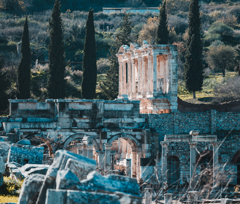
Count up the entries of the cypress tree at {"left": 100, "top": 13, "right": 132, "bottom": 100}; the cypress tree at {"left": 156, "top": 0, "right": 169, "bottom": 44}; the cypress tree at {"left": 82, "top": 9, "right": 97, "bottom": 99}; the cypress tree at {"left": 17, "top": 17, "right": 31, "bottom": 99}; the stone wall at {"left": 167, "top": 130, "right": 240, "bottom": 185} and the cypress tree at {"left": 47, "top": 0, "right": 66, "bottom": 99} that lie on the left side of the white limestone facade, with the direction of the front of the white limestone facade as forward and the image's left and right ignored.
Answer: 1

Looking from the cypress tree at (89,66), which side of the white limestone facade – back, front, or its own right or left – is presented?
right

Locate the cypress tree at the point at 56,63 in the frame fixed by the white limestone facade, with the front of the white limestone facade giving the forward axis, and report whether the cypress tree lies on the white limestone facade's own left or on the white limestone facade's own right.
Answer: on the white limestone facade's own right

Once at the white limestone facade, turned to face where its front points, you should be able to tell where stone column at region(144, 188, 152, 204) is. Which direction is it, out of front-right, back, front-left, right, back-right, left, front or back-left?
front-left

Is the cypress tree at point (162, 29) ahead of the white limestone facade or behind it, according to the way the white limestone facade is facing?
behind

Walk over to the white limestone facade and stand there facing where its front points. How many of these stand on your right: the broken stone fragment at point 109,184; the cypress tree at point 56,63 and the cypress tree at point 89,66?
2

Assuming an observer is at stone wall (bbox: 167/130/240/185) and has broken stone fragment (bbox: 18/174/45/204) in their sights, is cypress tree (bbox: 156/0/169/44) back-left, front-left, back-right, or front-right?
back-right

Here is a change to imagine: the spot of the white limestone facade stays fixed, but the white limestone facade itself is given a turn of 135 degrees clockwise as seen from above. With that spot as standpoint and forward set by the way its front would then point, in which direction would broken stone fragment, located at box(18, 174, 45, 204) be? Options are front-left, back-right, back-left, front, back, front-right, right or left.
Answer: back

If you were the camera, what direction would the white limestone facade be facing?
facing the viewer and to the left of the viewer

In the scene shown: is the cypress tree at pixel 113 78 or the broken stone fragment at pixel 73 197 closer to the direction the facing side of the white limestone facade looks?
the broken stone fragment

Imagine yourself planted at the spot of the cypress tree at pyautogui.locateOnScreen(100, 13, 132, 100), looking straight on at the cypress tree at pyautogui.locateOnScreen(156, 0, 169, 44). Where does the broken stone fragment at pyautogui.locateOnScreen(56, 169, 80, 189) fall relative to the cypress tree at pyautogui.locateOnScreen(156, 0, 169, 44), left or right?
right

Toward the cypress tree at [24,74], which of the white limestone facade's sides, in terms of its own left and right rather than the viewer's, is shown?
right

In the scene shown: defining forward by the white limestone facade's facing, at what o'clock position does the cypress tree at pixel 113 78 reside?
The cypress tree is roughly at 4 o'clock from the white limestone facade.

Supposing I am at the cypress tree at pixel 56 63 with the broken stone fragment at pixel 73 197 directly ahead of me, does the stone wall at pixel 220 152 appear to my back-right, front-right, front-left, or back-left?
front-left

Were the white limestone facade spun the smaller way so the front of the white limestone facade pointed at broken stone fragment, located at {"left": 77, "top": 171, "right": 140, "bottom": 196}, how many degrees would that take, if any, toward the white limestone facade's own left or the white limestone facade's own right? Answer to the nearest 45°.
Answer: approximately 45° to the white limestone facade's own left

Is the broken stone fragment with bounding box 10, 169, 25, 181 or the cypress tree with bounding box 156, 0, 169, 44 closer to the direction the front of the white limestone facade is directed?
the broken stone fragment

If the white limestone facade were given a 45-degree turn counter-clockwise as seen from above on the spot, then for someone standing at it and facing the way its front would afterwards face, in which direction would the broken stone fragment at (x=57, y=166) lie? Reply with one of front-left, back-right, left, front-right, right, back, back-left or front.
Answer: front

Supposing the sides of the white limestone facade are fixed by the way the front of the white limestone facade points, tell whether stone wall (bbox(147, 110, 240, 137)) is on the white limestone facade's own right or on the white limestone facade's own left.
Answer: on the white limestone facade's own left
